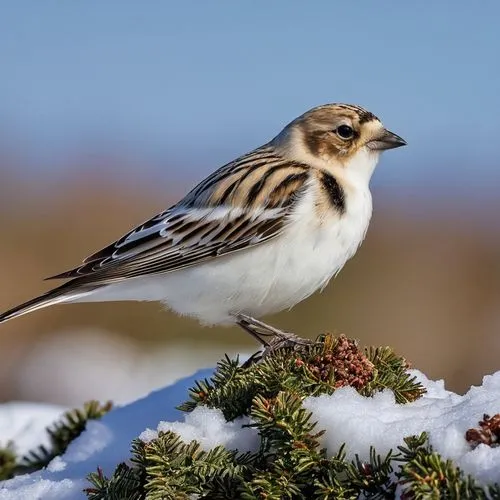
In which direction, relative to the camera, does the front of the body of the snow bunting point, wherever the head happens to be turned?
to the viewer's right

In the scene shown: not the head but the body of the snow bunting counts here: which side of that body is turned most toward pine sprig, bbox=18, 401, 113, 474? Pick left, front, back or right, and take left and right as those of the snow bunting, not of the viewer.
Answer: back
